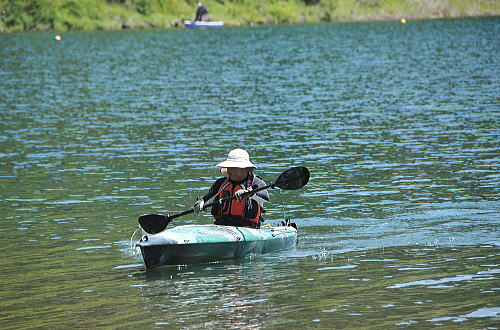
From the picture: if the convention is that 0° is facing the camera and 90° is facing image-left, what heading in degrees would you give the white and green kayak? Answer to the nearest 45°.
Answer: approximately 45°
